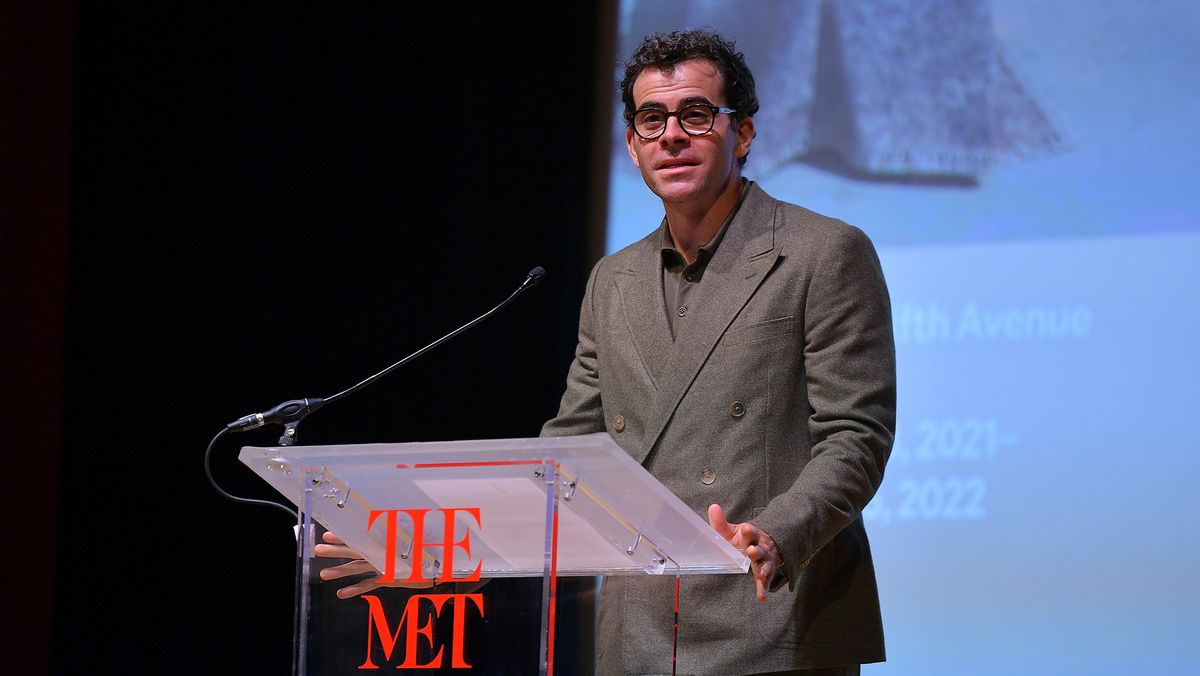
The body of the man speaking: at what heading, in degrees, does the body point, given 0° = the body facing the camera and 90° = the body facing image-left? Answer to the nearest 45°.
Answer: approximately 45°

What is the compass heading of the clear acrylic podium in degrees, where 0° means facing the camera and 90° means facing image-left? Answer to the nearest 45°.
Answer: approximately 45°

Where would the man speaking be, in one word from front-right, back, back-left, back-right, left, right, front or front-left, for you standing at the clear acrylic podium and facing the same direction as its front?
back
